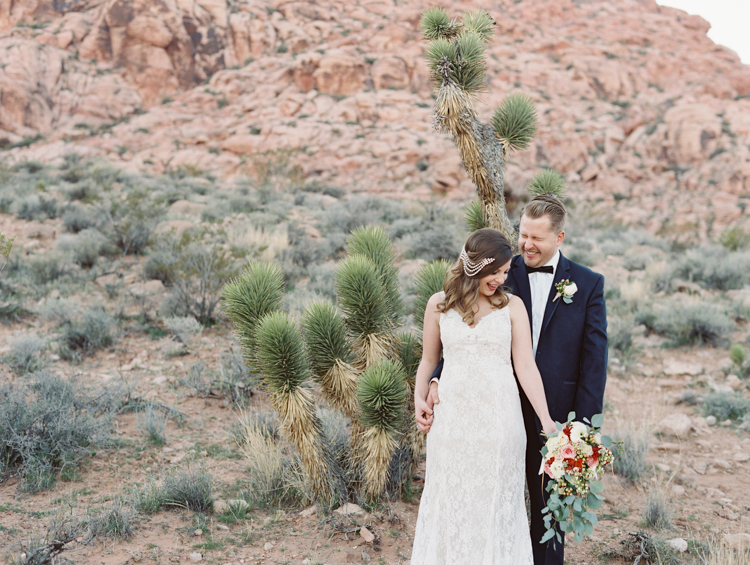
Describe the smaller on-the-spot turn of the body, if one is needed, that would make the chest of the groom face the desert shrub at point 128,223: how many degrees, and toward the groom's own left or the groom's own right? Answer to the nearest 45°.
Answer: approximately 90° to the groom's own right

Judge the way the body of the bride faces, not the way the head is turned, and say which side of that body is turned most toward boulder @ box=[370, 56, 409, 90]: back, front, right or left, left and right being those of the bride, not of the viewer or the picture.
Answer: back

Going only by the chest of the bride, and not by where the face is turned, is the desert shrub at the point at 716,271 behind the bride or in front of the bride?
behind

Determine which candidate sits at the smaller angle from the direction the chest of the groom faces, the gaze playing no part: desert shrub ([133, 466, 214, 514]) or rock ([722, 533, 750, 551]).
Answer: the desert shrub

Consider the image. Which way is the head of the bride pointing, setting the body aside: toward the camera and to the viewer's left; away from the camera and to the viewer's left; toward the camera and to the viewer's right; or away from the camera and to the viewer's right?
toward the camera and to the viewer's right

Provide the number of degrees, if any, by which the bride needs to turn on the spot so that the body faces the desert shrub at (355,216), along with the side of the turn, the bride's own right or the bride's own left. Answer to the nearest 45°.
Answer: approximately 180°

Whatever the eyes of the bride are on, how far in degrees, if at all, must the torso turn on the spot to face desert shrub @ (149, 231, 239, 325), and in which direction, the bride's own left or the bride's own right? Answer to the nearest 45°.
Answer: approximately 135° to the bride's own right

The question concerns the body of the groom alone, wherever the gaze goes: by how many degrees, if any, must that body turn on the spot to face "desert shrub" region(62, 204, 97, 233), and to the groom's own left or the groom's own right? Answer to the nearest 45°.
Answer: approximately 90° to the groom's own right

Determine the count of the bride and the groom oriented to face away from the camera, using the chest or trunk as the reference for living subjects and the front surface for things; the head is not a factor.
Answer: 0

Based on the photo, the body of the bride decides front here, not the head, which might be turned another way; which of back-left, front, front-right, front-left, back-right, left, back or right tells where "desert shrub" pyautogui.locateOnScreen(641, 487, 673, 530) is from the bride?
back-left

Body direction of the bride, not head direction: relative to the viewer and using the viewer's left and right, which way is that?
facing the viewer

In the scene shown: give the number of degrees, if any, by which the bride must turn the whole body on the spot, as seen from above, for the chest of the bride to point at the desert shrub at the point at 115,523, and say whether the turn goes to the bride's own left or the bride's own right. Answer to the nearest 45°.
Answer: approximately 90° to the bride's own right

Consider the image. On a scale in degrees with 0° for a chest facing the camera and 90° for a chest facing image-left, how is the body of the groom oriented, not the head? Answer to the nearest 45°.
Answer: approximately 45°

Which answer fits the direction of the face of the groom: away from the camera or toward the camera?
toward the camera

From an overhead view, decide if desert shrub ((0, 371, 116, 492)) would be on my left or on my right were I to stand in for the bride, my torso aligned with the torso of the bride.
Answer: on my right
